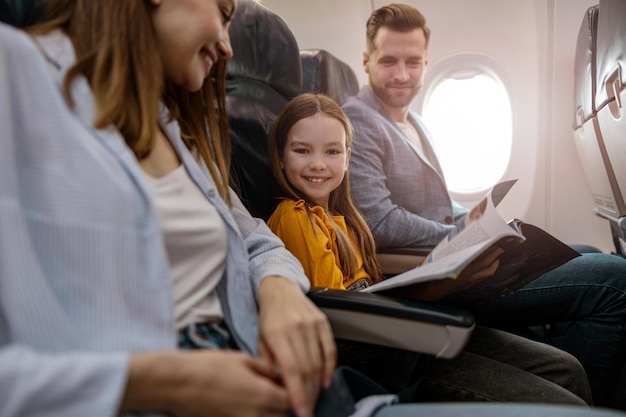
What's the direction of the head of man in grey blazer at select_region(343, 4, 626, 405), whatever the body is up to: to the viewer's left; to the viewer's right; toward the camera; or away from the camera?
toward the camera

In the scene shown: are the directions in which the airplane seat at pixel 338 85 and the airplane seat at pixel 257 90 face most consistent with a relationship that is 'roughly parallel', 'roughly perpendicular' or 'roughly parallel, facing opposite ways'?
roughly parallel

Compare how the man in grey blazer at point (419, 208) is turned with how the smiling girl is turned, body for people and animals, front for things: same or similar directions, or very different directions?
same or similar directions

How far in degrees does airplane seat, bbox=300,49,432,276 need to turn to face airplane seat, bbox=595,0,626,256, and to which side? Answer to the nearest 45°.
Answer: approximately 45° to its left

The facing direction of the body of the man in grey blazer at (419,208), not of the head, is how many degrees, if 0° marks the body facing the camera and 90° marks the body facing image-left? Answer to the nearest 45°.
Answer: approximately 315°

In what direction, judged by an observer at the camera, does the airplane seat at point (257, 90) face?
facing the viewer and to the right of the viewer

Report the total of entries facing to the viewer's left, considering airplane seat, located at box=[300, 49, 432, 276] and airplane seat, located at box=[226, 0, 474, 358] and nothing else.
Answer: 0

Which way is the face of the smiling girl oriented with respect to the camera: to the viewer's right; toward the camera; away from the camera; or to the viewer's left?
toward the camera
